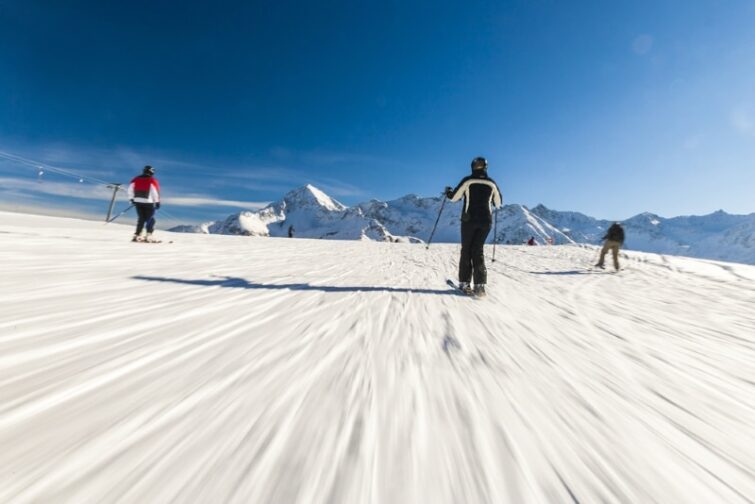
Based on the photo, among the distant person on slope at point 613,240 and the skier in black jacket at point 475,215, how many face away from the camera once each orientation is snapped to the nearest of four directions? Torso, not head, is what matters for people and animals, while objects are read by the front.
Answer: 2

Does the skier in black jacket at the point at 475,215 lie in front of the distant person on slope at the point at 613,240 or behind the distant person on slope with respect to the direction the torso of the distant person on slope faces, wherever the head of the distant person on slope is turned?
behind

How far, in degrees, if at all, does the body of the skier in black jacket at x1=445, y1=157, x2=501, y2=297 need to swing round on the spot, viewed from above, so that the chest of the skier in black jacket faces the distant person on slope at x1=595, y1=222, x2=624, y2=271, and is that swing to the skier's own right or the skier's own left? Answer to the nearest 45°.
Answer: approximately 45° to the skier's own right

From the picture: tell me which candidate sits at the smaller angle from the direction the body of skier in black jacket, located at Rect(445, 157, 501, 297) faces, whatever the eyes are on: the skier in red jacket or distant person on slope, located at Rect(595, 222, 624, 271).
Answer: the distant person on slope

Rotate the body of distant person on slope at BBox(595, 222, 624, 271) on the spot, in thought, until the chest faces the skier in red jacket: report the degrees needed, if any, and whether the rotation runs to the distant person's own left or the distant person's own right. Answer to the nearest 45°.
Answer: approximately 135° to the distant person's own left

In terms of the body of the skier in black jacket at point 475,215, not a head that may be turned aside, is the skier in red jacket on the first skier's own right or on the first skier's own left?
on the first skier's own left

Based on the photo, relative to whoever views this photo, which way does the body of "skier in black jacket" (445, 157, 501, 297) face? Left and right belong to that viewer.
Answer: facing away from the viewer

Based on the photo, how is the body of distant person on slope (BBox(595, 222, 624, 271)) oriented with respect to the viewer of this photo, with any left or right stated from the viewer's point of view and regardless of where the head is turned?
facing away from the viewer
